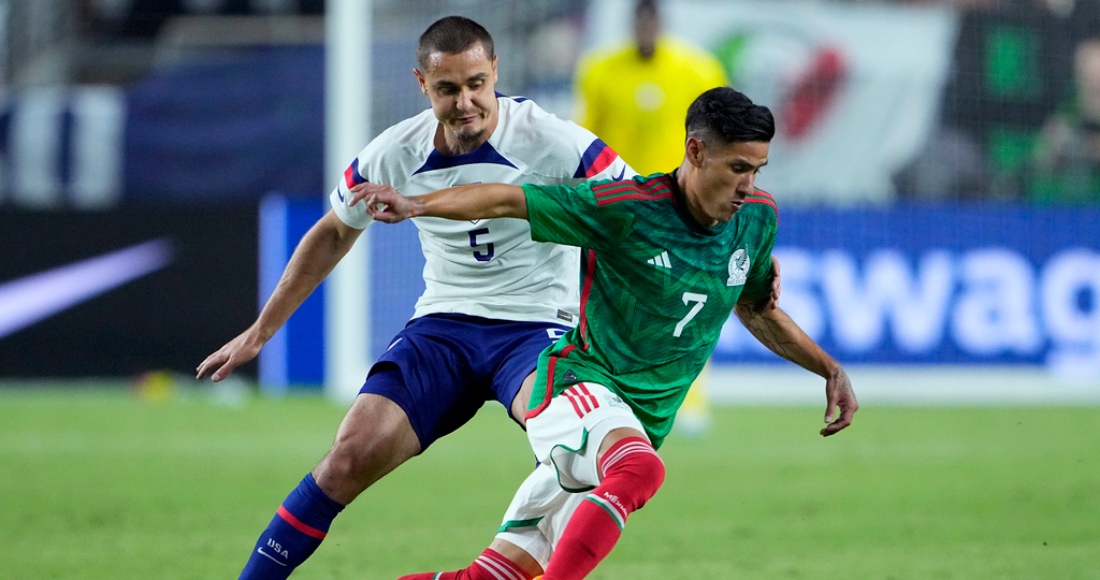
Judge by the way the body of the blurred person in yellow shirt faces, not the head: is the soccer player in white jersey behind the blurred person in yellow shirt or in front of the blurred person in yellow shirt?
in front

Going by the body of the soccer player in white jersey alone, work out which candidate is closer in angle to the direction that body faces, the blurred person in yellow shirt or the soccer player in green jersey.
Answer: the soccer player in green jersey

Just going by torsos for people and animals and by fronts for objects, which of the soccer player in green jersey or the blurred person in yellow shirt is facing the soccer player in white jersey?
the blurred person in yellow shirt

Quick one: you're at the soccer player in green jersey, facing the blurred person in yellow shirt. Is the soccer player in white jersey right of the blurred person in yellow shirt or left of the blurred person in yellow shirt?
left

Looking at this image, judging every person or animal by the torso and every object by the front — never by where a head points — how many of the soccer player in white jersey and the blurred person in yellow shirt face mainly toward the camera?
2

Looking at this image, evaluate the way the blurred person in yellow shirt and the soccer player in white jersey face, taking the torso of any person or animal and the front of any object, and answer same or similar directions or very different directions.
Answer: same or similar directions

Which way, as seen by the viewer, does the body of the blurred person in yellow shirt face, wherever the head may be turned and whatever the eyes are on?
toward the camera

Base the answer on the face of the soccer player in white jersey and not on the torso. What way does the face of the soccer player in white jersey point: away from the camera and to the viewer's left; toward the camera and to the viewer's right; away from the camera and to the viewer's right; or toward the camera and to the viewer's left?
toward the camera and to the viewer's right

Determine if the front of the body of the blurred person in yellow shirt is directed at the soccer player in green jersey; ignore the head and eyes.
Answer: yes

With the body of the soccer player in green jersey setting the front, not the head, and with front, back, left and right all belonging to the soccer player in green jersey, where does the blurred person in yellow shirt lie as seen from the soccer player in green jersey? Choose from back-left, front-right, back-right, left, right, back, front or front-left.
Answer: back-left

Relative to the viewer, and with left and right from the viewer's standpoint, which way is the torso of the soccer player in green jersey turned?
facing the viewer and to the right of the viewer

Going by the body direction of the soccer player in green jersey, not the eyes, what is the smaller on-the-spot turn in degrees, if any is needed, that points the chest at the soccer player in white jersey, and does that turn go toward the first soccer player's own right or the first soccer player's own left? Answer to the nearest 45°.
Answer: approximately 180°

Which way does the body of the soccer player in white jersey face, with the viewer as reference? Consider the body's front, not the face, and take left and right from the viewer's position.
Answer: facing the viewer
